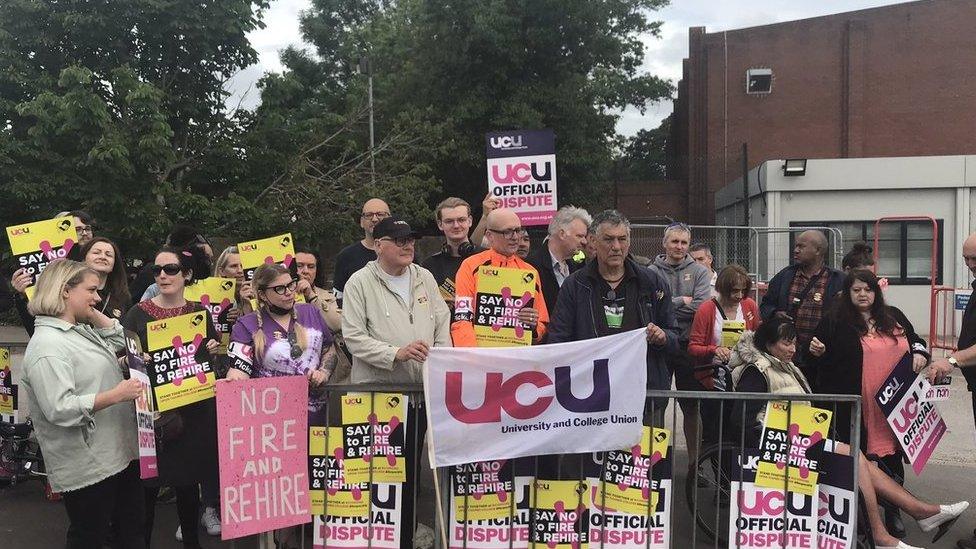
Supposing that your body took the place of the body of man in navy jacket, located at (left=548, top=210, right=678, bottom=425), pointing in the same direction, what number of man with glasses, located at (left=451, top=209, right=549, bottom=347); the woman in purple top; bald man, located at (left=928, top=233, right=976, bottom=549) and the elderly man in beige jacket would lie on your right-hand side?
3

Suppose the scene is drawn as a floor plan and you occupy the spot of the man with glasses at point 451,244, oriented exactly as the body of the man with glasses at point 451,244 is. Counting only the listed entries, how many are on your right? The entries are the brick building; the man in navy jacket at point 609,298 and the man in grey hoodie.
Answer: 0

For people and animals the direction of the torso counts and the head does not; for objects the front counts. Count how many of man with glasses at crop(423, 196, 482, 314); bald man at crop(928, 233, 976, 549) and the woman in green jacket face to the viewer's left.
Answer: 1

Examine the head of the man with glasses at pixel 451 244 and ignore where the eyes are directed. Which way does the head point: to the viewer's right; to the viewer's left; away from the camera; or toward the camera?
toward the camera

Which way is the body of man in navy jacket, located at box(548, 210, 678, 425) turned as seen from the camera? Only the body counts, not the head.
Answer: toward the camera

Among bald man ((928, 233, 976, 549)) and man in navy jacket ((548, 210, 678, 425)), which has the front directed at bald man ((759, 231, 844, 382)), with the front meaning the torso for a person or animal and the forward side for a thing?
bald man ((928, 233, 976, 549))

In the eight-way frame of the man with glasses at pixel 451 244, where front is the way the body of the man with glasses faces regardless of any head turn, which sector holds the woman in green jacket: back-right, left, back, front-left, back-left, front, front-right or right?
front-right

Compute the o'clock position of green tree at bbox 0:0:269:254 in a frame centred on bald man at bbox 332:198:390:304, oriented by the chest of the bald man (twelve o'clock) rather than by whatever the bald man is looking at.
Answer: The green tree is roughly at 5 o'clock from the bald man.

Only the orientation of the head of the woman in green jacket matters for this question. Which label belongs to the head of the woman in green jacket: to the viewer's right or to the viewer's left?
to the viewer's right

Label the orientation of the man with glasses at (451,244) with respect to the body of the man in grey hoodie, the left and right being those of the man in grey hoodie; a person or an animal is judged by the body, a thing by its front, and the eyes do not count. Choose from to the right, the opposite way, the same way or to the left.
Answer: the same way

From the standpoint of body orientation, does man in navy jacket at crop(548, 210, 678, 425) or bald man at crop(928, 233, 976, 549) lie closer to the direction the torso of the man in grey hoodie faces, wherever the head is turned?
the man in navy jacket

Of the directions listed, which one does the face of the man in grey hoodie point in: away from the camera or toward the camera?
toward the camera

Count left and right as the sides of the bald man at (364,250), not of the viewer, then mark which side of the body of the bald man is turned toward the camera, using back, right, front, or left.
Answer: front

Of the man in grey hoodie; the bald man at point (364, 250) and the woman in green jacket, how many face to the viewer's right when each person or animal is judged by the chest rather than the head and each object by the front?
1

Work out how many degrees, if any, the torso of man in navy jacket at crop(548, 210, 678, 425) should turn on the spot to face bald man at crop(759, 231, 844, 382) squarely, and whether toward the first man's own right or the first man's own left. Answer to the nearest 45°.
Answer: approximately 135° to the first man's own left

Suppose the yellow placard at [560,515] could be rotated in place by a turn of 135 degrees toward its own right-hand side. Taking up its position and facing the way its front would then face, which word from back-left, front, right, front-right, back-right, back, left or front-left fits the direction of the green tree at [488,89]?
front-right

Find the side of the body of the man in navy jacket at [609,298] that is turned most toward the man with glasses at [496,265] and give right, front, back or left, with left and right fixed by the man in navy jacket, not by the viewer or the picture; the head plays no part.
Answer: right

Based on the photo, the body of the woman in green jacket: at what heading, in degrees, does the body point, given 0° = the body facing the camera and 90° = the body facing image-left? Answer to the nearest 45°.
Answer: approximately 270°

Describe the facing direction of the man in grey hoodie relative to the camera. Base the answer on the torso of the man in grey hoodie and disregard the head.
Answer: toward the camera

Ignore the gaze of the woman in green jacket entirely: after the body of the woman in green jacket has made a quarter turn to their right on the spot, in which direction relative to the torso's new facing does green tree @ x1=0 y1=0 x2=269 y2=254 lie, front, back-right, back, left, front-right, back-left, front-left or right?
back
